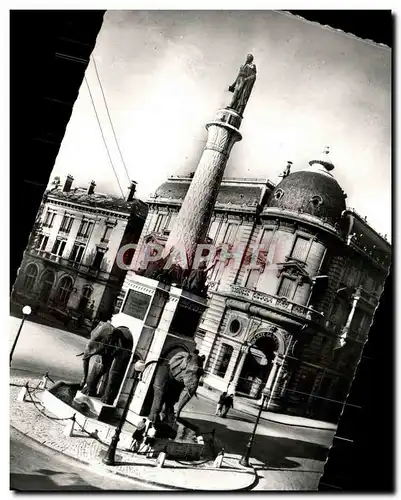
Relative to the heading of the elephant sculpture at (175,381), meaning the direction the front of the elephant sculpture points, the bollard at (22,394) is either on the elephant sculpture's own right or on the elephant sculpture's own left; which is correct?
on the elephant sculpture's own right

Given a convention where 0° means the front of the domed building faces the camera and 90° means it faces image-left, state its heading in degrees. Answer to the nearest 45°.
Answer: approximately 0°

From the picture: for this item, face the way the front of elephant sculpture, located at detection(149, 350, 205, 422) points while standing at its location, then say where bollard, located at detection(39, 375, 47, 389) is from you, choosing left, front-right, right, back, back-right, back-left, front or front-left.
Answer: back-right

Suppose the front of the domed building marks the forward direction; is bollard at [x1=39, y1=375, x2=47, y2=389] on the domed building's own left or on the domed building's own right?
on the domed building's own right
